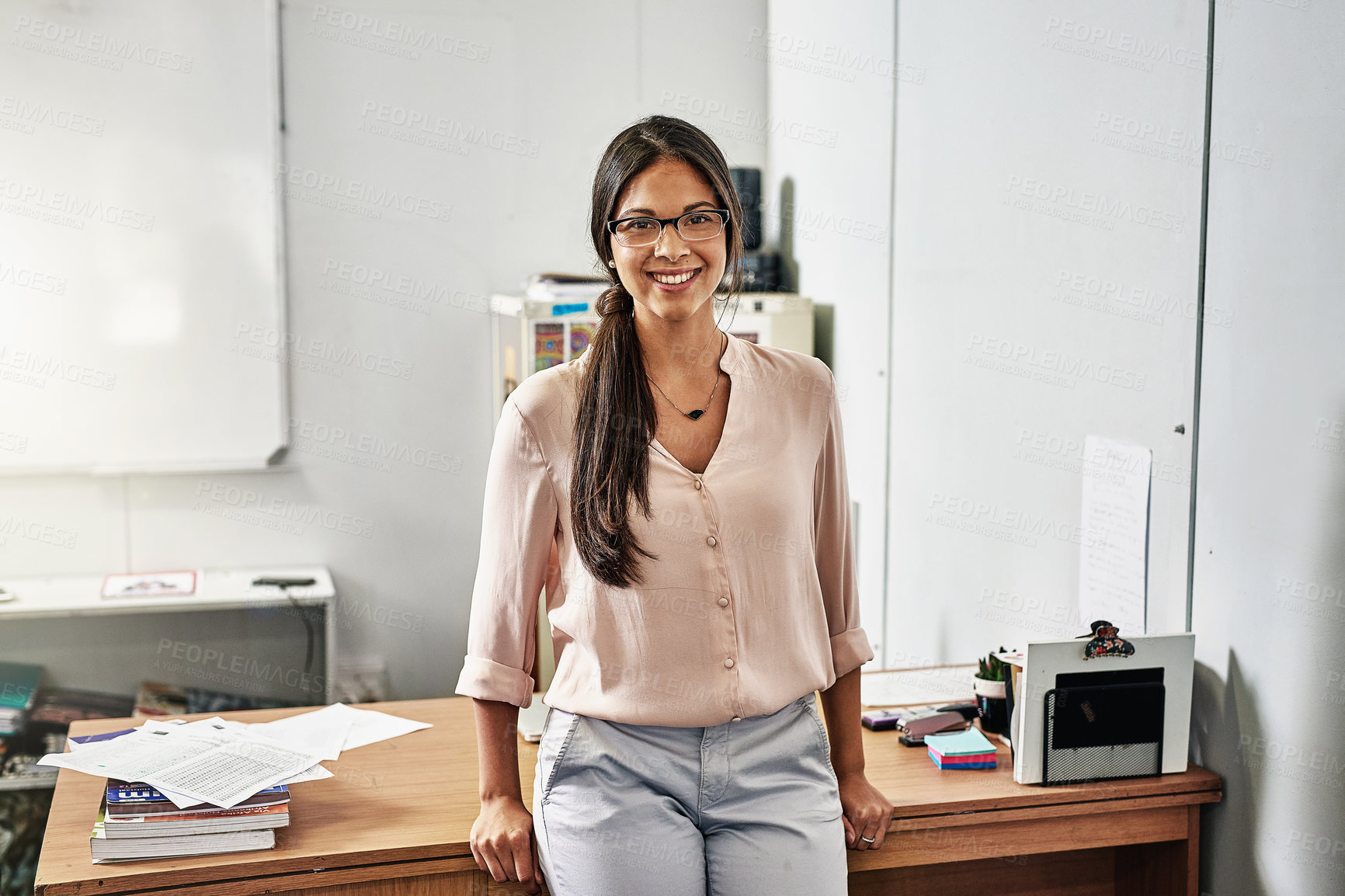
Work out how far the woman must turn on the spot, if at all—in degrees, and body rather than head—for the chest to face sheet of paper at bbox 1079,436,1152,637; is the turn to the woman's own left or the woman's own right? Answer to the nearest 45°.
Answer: approximately 135° to the woman's own left

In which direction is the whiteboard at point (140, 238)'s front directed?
toward the camera

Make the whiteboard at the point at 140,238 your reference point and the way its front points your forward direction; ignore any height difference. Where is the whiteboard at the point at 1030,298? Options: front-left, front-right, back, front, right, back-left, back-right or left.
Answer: front-left

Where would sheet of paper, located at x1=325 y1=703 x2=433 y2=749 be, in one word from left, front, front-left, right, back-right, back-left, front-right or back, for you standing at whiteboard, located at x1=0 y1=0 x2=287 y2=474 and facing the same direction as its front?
front

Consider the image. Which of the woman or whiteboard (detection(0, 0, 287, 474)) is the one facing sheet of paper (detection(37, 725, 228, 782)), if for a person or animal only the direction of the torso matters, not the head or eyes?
the whiteboard

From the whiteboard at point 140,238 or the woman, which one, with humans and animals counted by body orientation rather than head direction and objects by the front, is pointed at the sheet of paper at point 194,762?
the whiteboard

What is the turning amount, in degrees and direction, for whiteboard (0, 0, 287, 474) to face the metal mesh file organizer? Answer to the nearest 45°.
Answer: approximately 45° to its left

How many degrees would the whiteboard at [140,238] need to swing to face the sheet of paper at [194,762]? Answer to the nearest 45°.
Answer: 0° — it already faces it

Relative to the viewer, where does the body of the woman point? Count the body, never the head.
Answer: toward the camera

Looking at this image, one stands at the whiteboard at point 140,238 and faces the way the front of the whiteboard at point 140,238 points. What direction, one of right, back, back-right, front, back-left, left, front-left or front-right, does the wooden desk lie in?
front

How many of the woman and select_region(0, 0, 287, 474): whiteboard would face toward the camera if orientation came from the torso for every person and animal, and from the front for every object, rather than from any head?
2

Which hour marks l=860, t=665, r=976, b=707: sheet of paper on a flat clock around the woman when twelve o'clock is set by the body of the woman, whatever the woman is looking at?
The sheet of paper is roughly at 7 o'clock from the woman.

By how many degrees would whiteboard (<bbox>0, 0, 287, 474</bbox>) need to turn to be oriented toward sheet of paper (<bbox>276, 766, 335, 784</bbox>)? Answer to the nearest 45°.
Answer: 0° — it already faces it

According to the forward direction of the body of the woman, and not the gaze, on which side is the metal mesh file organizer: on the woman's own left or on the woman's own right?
on the woman's own left

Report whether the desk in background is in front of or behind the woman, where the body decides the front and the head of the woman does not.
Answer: behind

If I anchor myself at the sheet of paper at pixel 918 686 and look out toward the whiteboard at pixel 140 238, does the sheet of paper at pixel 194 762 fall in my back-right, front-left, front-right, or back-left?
front-left
